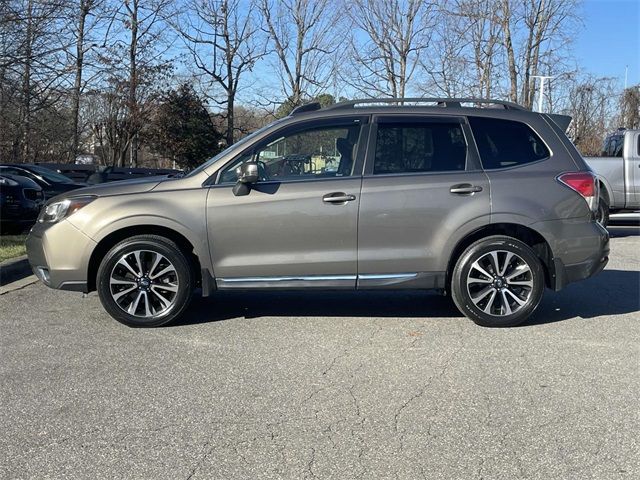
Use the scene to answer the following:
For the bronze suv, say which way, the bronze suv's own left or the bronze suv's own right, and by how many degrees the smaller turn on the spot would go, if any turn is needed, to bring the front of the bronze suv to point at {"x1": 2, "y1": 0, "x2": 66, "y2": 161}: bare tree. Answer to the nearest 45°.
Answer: approximately 45° to the bronze suv's own right

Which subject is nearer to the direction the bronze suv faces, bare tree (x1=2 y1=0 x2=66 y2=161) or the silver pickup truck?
the bare tree

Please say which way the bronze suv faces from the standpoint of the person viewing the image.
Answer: facing to the left of the viewer

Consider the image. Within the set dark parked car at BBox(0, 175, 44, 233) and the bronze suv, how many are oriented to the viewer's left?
1

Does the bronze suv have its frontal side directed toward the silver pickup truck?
no

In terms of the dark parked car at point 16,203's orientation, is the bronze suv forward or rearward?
forward

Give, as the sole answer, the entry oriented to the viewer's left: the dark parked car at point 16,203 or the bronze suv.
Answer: the bronze suv

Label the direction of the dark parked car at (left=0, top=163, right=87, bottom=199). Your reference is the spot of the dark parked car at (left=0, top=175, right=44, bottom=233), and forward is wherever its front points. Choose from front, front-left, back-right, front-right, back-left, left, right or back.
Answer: back-left

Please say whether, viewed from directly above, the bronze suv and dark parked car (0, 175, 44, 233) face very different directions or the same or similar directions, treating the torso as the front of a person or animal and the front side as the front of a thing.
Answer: very different directions

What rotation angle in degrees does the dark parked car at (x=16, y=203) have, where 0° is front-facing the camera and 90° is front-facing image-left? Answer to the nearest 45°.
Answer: approximately 315°
